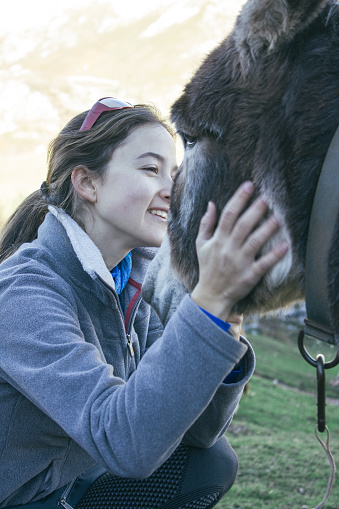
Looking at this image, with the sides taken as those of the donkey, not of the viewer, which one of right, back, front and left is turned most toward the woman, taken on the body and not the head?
front

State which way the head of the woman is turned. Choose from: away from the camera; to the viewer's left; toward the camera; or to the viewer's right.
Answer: to the viewer's right

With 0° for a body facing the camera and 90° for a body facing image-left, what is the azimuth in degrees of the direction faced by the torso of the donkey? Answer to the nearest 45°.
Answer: approximately 90°
